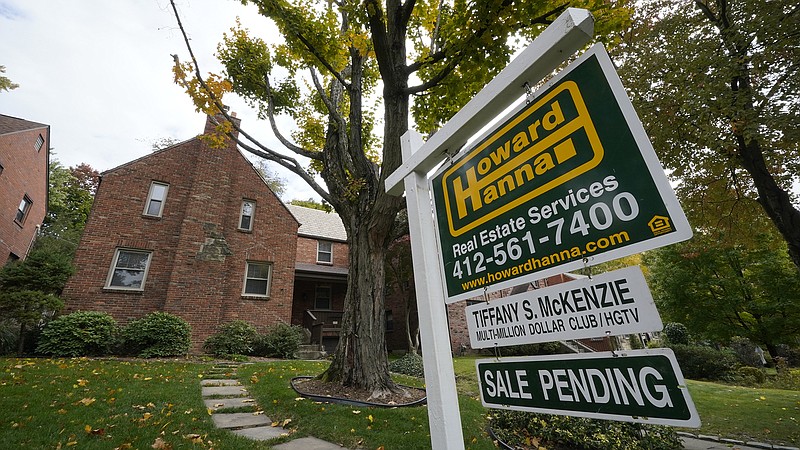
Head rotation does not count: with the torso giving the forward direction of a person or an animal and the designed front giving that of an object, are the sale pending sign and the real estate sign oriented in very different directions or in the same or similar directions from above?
same or similar directions

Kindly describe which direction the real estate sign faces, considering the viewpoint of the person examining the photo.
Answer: facing the viewer and to the left of the viewer

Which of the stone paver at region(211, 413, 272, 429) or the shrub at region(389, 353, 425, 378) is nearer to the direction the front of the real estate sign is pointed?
the stone paver

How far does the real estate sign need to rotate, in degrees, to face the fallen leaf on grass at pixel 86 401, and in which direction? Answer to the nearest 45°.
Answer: approximately 45° to its right

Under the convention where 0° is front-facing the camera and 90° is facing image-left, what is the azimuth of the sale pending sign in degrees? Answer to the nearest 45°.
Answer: approximately 45°

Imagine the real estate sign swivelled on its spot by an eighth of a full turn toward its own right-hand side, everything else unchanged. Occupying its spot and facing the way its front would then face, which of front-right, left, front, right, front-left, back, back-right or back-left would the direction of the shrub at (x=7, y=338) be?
front

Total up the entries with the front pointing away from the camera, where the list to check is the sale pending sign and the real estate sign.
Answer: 0

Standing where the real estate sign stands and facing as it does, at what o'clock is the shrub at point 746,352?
The shrub is roughly at 5 o'clock from the real estate sign.
